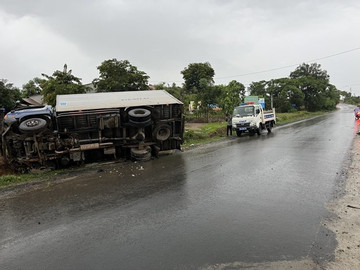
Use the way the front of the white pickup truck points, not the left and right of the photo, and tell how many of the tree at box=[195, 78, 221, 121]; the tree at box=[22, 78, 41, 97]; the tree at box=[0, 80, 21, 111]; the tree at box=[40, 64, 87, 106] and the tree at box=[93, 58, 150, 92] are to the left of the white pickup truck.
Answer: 0

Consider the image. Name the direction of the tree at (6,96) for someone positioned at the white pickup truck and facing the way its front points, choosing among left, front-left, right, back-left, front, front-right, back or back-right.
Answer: front-right

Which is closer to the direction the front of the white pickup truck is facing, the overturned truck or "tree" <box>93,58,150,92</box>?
the overturned truck

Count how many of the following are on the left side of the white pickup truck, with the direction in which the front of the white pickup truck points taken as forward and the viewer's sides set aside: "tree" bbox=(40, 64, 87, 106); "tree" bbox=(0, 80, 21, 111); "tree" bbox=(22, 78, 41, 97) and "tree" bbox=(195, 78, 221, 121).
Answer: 0

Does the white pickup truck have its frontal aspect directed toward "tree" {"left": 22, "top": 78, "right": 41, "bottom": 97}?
no

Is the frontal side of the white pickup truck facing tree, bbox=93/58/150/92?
no

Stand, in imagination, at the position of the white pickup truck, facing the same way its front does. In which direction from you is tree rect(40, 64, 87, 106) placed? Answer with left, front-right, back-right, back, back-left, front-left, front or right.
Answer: front-right

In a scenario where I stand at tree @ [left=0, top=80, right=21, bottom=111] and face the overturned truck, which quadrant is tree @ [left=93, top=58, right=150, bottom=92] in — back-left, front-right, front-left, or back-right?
front-left

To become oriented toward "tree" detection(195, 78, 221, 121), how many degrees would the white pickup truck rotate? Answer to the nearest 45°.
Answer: approximately 135° to its right

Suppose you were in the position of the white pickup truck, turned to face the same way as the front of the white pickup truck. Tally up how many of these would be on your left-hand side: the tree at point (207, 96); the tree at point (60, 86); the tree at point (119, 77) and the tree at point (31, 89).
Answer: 0

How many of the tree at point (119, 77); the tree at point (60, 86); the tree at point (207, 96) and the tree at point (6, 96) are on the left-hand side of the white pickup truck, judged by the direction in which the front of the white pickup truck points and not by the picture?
0

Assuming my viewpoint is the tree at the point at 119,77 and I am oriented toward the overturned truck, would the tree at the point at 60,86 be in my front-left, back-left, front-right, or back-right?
front-right

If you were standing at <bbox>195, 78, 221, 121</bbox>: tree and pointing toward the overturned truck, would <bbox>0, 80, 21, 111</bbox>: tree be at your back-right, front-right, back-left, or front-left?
front-right
